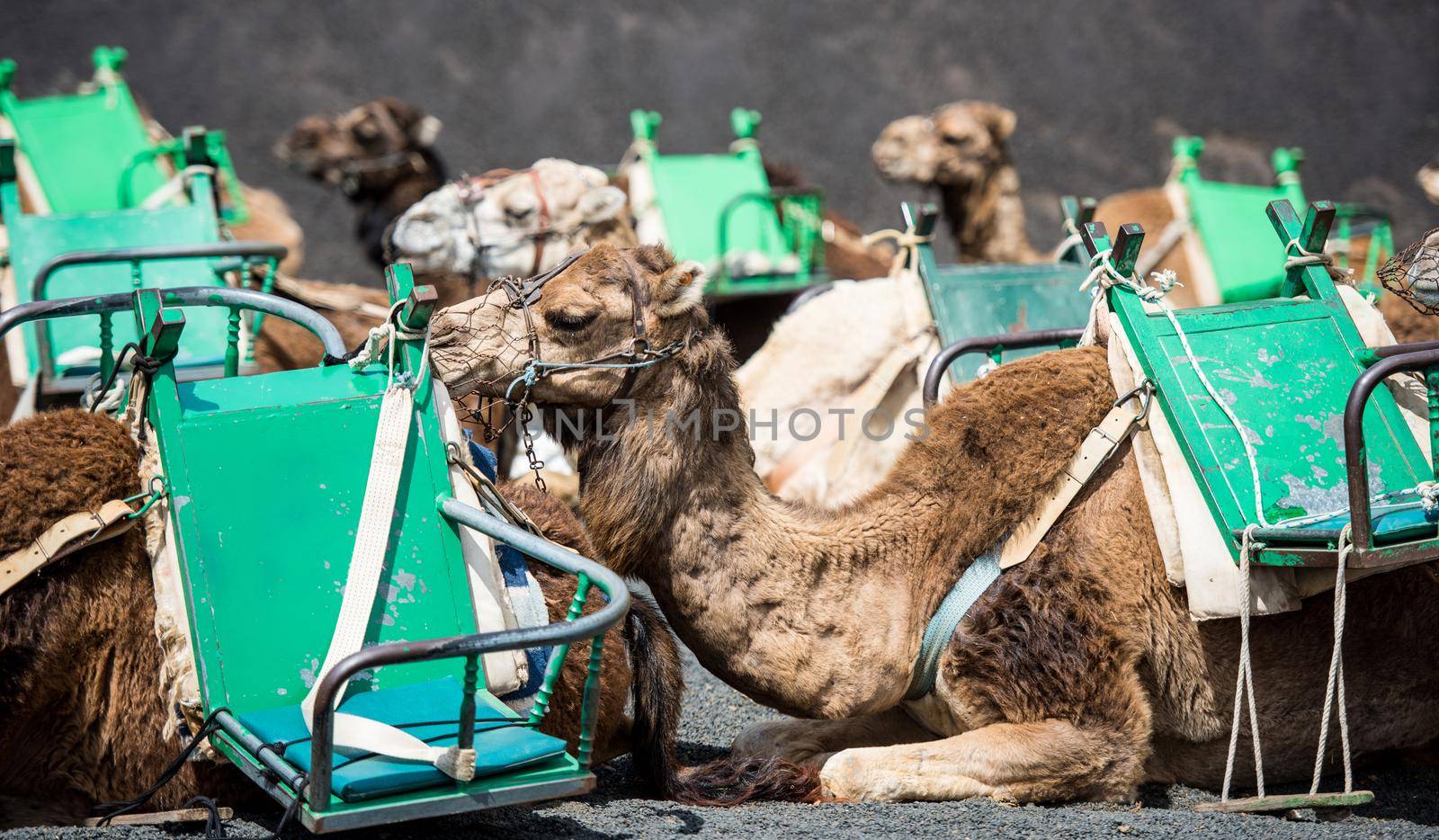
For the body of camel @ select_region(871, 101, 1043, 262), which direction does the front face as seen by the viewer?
to the viewer's left

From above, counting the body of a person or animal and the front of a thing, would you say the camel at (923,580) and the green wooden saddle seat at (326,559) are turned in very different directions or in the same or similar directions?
very different directions

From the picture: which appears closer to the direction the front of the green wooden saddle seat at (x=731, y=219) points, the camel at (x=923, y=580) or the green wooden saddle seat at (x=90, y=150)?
the camel

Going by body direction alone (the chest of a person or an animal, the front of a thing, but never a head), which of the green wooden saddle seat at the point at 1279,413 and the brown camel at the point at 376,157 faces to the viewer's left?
the brown camel

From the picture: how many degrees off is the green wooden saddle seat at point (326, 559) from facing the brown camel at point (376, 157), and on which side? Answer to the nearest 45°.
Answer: approximately 135° to its left

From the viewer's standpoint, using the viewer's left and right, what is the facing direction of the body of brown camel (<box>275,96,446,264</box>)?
facing to the left of the viewer

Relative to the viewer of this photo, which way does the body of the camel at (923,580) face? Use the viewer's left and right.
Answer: facing to the left of the viewer

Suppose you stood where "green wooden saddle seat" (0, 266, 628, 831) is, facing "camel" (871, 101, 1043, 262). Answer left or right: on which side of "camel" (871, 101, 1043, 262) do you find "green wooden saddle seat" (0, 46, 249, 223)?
left
